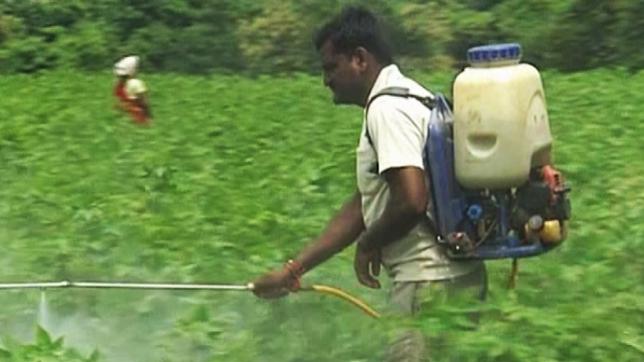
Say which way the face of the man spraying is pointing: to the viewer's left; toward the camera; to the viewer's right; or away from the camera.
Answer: to the viewer's left

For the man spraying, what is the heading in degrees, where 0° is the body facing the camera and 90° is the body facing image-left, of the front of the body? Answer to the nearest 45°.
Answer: approximately 90°

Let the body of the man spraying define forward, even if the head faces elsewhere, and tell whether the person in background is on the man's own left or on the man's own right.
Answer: on the man's own right
